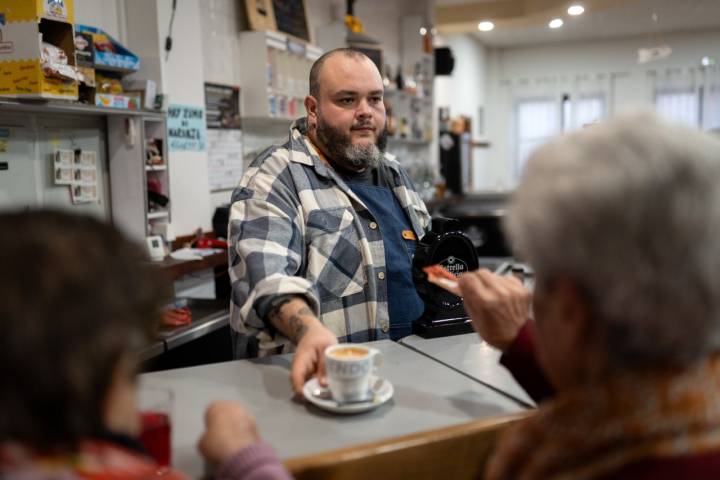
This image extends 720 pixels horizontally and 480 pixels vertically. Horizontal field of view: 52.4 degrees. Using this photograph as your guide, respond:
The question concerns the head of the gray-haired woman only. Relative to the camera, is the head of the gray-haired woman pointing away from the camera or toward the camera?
away from the camera

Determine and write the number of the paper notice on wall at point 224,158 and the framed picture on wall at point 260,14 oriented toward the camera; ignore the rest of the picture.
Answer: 2

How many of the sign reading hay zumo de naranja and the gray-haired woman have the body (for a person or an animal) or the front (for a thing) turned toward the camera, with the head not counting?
1

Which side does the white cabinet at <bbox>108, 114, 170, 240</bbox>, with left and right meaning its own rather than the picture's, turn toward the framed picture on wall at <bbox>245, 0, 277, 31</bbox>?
left

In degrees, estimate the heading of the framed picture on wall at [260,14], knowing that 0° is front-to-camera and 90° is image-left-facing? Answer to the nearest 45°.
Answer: approximately 0°

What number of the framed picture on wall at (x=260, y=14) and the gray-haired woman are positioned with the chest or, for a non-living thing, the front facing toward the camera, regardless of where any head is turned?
1

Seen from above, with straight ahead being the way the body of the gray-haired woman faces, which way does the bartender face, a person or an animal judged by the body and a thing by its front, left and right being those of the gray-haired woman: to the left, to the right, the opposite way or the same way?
the opposite way

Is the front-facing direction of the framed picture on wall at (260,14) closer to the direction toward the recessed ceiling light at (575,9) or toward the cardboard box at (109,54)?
the cardboard box

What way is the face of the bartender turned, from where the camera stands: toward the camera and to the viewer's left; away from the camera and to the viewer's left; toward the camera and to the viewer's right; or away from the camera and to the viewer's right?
toward the camera and to the viewer's right

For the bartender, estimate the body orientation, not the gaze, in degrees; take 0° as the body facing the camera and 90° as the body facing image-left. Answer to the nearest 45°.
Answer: approximately 315°
